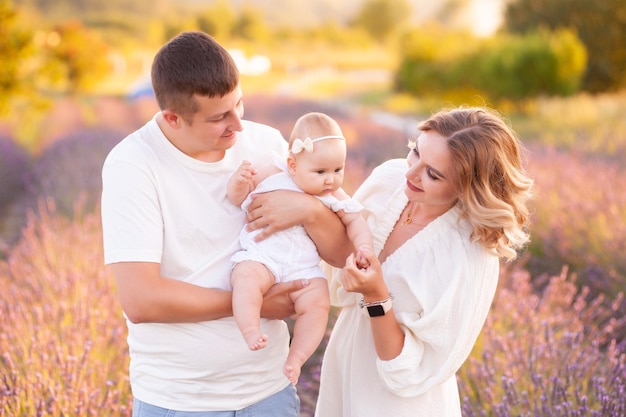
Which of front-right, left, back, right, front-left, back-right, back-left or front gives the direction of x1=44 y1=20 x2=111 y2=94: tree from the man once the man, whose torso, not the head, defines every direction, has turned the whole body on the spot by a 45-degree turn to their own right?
back

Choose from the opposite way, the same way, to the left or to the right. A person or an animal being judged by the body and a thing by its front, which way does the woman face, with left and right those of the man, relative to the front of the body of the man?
to the right

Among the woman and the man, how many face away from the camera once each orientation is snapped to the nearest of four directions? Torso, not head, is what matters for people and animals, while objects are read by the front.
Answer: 0

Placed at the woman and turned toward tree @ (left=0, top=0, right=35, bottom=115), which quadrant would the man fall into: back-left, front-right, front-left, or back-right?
front-left

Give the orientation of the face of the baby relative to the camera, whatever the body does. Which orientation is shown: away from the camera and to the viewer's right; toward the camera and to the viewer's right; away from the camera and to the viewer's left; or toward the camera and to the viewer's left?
toward the camera and to the viewer's right

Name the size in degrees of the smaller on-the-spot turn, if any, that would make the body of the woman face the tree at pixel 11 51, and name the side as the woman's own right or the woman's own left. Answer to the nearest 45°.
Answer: approximately 90° to the woman's own right

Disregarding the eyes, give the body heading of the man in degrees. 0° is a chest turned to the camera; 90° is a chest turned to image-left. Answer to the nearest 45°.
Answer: approximately 315°

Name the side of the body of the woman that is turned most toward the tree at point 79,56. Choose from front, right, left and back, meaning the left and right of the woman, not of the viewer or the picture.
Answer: right

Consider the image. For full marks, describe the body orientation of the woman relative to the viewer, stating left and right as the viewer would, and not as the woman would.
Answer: facing the viewer and to the left of the viewer

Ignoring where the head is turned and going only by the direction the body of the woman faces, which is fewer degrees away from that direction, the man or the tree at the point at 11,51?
the man
